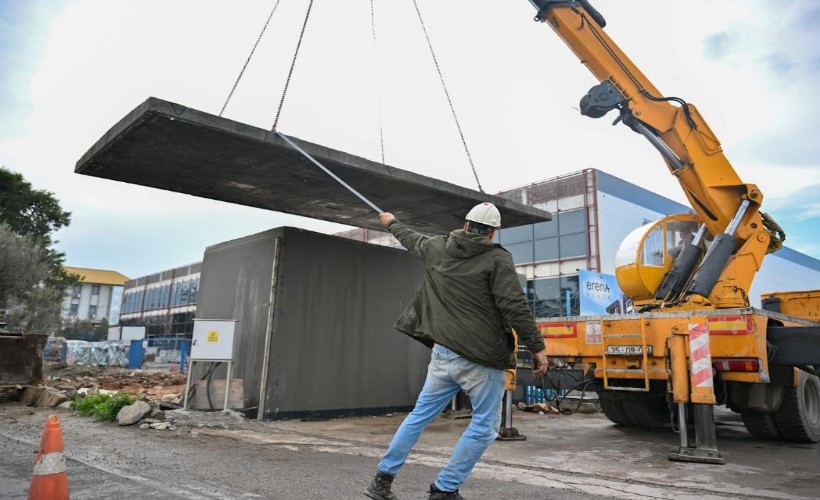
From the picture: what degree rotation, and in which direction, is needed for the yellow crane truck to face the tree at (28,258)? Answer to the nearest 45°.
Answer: approximately 135° to its left

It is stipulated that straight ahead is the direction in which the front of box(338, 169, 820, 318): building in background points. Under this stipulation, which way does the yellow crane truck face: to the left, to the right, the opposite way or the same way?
the opposite way

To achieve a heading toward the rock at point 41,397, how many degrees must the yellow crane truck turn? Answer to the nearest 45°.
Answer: approximately 135° to its left

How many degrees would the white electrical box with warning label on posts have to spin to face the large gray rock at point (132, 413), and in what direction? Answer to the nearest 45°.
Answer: approximately 90° to its right

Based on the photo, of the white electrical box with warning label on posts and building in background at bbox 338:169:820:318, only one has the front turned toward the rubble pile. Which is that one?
the building in background

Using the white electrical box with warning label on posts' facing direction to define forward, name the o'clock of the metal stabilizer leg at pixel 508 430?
The metal stabilizer leg is roughly at 10 o'clock from the white electrical box with warning label on posts.

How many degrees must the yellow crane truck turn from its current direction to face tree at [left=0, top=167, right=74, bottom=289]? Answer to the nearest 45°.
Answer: approximately 135° to its left

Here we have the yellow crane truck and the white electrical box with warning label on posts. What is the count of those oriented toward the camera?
1

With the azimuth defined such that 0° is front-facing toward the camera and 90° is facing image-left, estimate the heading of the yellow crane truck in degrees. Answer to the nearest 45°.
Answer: approximately 225°

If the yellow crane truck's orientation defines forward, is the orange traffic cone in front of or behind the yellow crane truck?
behind
